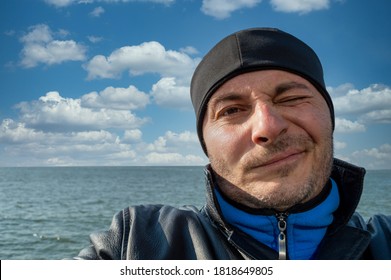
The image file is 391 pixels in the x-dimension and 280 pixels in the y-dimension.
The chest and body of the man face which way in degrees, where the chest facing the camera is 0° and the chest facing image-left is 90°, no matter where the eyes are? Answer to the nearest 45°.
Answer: approximately 0°
